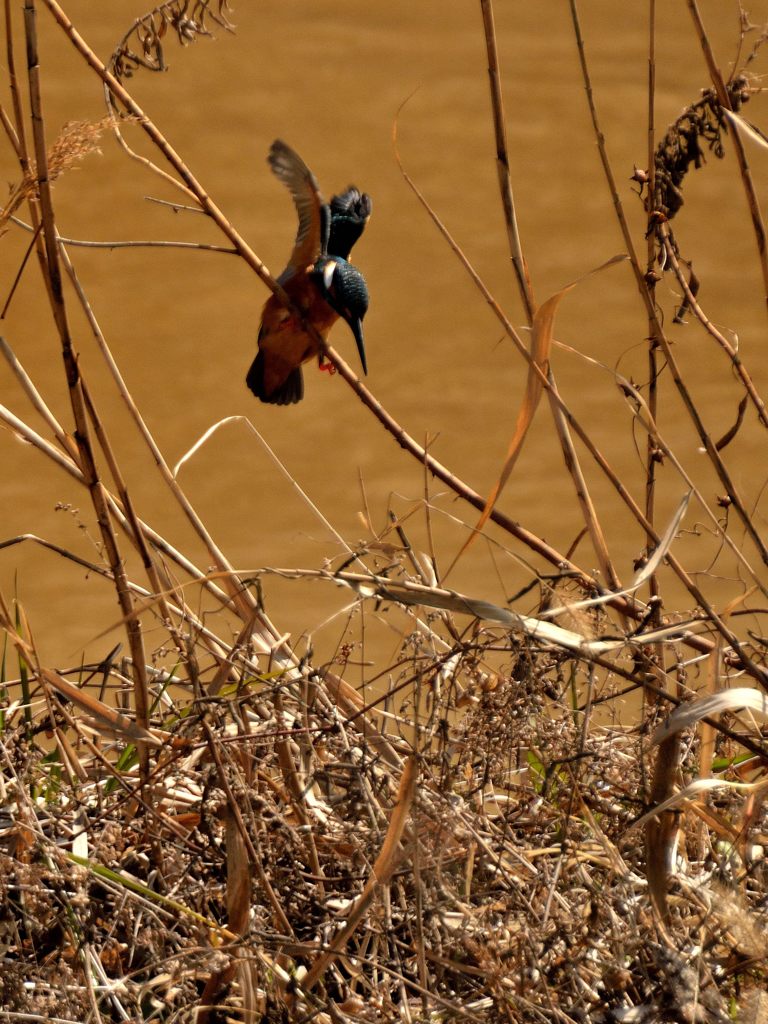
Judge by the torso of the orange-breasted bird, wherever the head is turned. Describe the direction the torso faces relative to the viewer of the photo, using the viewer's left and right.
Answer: facing the viewer and to the right of the viewer

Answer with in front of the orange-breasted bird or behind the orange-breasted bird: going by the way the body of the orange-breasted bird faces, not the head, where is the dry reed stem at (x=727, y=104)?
in front

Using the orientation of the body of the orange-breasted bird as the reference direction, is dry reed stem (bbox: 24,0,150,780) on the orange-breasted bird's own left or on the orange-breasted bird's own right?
on the orange-breasted bird's own right
